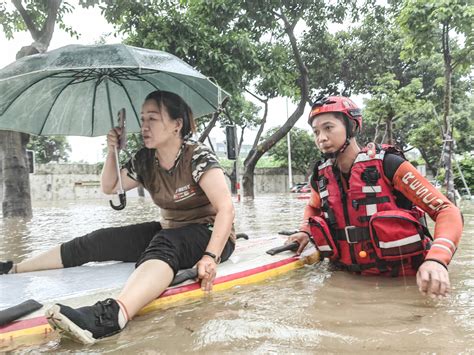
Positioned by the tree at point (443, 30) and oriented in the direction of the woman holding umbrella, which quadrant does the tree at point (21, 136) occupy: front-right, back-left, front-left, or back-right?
front-right

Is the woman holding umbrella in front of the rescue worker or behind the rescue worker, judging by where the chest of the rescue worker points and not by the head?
in front

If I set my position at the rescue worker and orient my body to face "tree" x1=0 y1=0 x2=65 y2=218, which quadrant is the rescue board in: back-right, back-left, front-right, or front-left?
front-left

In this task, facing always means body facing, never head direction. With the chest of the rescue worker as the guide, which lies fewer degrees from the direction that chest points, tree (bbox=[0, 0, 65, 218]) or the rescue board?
the rescue board

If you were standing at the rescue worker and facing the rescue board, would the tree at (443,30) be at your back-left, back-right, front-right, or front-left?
back-right

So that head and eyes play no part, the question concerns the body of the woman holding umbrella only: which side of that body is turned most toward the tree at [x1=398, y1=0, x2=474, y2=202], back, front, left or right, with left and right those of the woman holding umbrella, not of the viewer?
back

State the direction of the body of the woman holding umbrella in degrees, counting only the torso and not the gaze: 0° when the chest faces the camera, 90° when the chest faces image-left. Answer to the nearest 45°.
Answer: approximately 45°

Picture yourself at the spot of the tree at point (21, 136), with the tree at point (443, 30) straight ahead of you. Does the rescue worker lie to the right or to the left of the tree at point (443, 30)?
right

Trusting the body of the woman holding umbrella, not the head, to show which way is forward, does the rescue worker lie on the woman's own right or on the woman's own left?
on the woman's own left

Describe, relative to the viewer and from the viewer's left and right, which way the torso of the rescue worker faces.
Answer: facing the viewer and to the left of the viewer

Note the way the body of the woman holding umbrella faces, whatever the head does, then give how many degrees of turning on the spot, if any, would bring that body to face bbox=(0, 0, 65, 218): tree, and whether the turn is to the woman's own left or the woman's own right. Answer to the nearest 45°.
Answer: approximately 135° to the woman's own right

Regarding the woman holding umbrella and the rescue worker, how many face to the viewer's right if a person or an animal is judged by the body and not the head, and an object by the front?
0

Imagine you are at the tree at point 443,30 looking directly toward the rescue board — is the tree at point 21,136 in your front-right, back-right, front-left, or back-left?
front-right

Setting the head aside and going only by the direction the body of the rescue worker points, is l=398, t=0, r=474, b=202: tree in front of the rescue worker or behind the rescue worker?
behind
